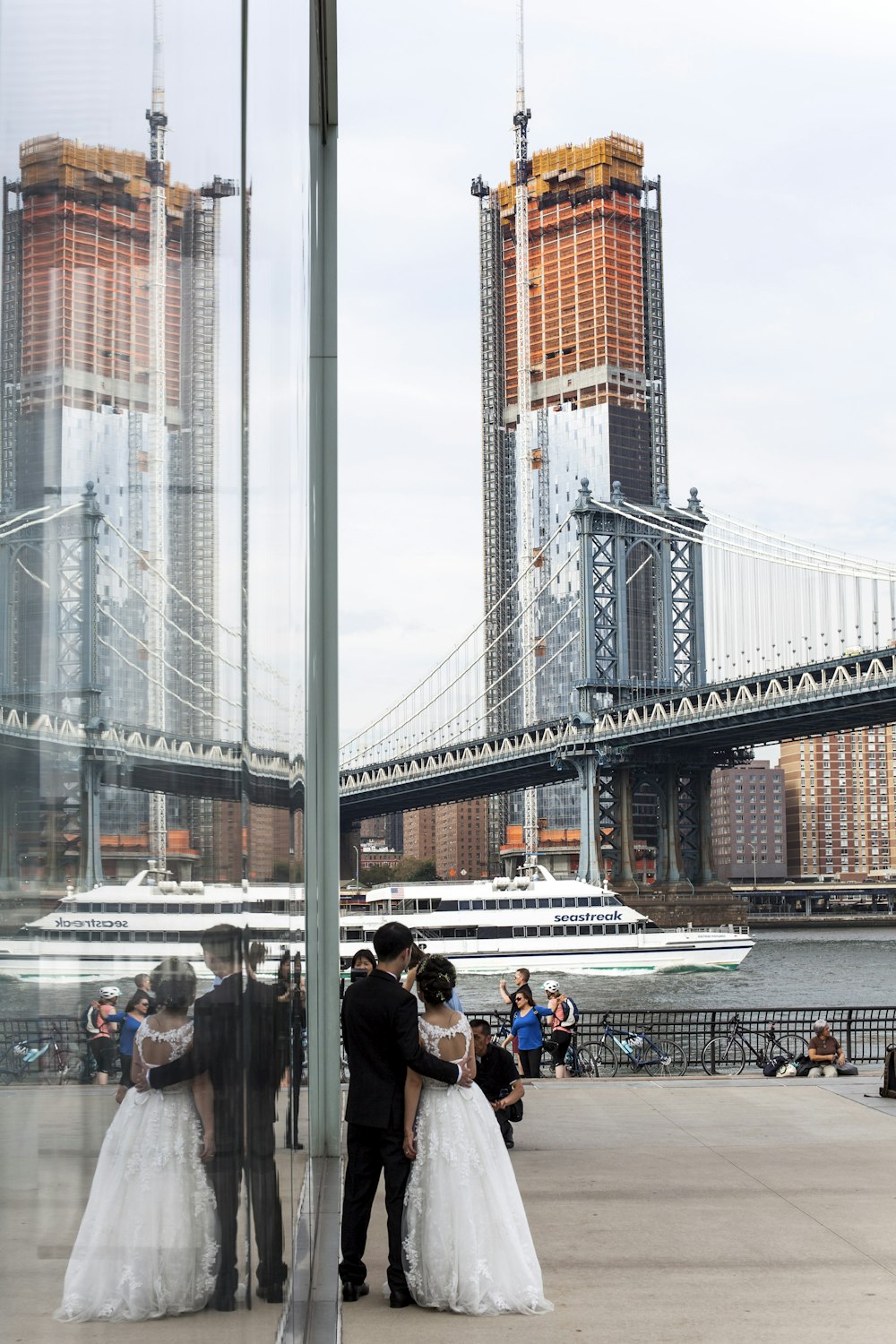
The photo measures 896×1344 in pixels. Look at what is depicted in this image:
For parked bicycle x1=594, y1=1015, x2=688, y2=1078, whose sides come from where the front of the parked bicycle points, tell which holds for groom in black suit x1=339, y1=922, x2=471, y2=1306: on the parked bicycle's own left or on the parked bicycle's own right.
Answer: on the parked bicycle's own left

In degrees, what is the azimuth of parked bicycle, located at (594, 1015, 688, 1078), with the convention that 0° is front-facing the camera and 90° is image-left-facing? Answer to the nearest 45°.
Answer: approximately 90°

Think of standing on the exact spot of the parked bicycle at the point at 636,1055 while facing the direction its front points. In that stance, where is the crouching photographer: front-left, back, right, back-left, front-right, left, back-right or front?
left

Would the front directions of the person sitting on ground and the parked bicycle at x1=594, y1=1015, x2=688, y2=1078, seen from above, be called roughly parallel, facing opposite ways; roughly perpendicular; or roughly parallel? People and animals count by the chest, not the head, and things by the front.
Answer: roughly perpendicular

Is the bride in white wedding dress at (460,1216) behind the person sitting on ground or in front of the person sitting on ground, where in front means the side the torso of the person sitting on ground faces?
in front

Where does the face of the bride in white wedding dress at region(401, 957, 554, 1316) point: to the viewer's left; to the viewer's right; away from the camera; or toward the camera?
away from the camera

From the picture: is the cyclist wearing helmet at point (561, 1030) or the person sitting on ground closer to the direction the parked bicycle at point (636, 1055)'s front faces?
the cyclist wearing helmet

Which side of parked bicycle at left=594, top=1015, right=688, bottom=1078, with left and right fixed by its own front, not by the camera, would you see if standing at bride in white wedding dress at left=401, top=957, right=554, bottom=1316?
left

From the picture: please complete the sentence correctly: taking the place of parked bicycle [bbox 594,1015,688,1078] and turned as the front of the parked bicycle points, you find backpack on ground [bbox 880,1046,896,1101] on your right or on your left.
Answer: on your left
